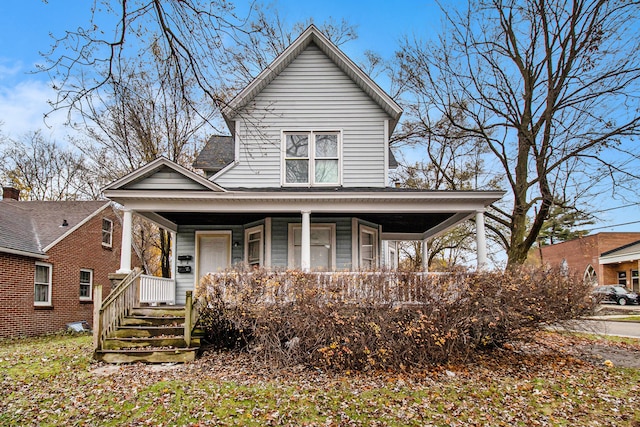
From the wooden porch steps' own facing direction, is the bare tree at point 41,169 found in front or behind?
behind

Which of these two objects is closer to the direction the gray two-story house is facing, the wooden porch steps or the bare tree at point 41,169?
the wooden porch steps

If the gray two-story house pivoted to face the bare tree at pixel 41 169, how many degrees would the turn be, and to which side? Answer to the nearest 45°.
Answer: approximately 135° to its right

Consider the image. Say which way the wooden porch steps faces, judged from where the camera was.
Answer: facing the viewer

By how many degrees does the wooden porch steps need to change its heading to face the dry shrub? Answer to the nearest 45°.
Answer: approximately 45° to its left

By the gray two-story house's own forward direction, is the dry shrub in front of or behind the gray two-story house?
in front

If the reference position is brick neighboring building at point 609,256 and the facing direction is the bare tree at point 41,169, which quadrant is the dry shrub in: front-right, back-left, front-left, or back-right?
front-left

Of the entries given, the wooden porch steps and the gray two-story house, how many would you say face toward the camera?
2

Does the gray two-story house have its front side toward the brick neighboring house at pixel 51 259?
no

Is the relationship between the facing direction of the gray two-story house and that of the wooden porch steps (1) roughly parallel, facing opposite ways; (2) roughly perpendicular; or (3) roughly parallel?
roughly parallel

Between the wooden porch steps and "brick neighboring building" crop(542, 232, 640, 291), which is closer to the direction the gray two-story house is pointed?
the wooden porch steps

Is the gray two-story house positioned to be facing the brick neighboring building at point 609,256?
no
